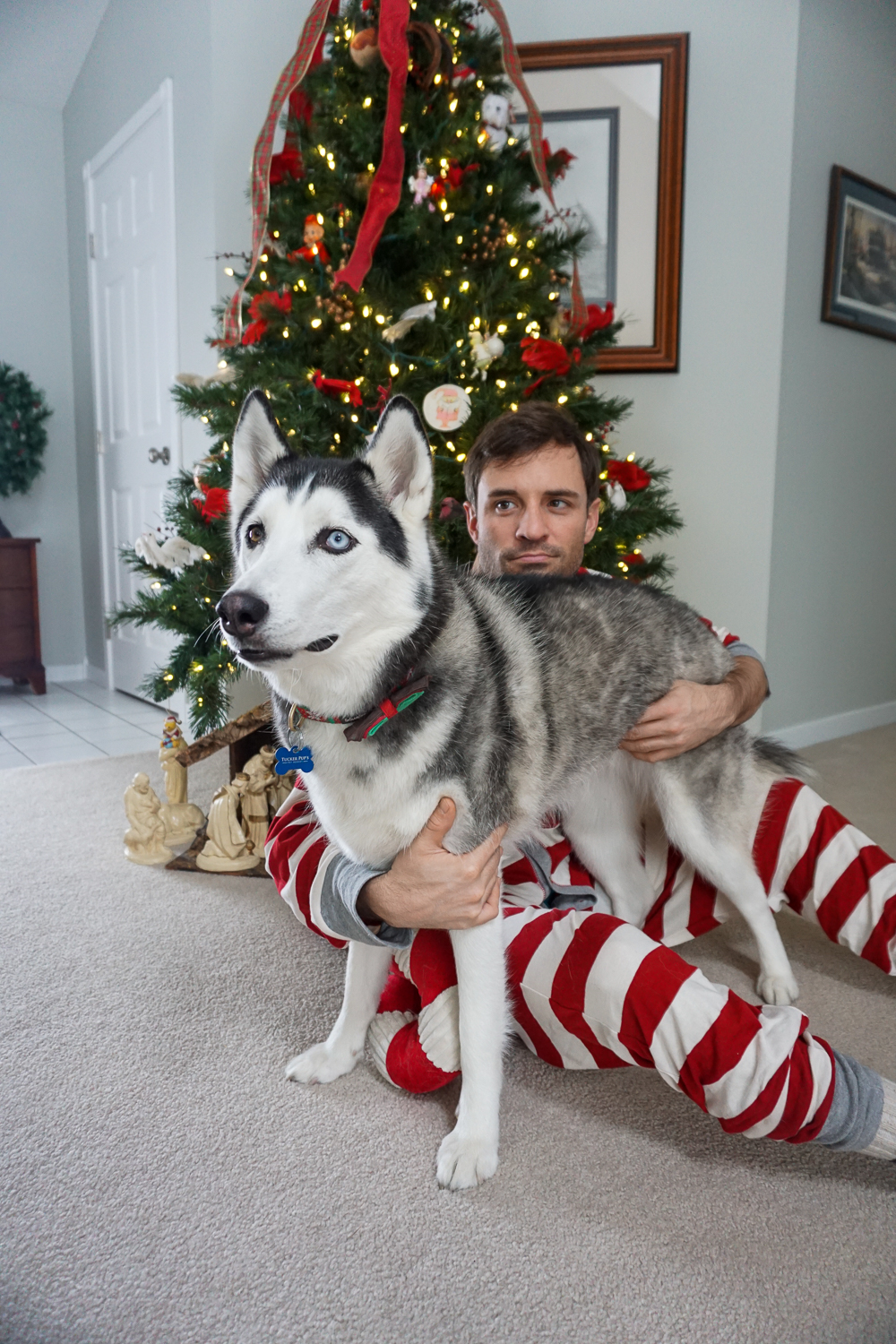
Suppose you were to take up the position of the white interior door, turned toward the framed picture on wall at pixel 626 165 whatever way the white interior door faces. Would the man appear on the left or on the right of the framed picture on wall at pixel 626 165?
right

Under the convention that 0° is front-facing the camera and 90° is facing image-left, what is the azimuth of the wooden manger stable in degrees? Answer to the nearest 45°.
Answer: approximately 0°

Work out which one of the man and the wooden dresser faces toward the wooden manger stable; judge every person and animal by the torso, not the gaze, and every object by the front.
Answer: the wooden dresser

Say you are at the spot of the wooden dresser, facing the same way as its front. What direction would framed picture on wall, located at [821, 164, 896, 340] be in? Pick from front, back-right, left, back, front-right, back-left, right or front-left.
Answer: front-left

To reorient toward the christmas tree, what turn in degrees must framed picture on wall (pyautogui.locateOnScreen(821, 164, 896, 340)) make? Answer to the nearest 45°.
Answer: approximately 90° to its right

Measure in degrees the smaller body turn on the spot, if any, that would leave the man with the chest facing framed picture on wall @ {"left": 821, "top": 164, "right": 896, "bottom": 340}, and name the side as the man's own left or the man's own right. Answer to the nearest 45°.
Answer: approximately 135° to the man's own left

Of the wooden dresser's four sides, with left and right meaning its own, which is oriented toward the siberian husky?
front

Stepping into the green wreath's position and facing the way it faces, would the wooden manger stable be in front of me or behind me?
in front

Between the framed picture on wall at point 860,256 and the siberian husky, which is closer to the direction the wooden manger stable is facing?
the siberian husky

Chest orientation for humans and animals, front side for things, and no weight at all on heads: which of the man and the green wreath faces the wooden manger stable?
the green wreath
